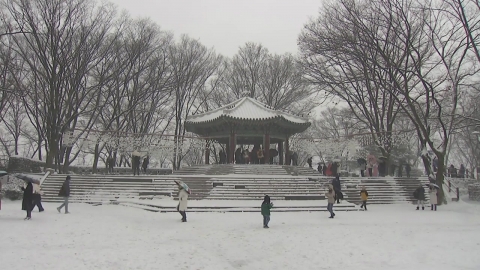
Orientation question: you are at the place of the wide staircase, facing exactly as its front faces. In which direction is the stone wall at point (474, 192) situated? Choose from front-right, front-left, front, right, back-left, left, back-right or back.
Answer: left

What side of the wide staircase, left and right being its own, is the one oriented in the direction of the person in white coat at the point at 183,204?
front

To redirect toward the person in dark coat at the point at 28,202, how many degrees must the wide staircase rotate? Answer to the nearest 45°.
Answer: approximately 45° to its right

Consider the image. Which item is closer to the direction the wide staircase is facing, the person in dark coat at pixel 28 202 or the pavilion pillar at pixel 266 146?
the person in dark coat

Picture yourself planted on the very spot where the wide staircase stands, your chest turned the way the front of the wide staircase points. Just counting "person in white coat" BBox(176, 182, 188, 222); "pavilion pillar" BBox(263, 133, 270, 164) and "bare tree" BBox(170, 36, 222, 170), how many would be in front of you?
1

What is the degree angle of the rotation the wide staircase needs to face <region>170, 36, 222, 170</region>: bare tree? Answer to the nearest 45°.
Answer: approximately 180°

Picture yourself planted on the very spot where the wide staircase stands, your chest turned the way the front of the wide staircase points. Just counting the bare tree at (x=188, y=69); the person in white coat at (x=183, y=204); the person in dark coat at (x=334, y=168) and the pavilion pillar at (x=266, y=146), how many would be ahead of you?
1

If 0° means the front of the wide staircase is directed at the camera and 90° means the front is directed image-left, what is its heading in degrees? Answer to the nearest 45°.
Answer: approximately 0°

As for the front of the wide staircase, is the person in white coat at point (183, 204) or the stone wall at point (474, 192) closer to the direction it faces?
the person in white coat

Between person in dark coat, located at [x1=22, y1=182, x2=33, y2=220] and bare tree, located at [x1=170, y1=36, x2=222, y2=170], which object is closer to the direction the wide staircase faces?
the person in dark coat

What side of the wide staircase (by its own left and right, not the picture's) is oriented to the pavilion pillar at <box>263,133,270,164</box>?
back

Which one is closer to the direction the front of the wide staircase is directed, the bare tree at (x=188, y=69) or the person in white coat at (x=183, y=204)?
the person in white coat
